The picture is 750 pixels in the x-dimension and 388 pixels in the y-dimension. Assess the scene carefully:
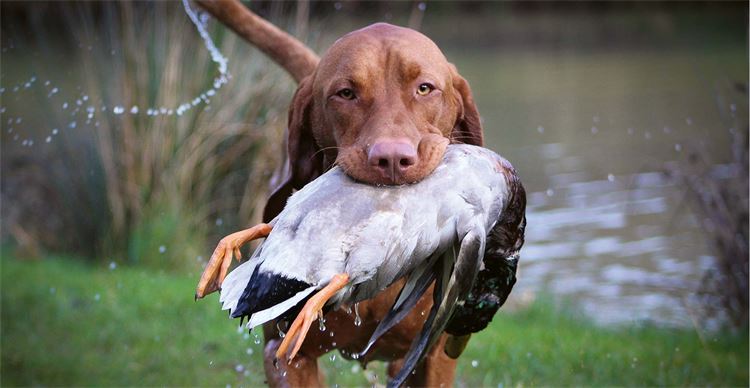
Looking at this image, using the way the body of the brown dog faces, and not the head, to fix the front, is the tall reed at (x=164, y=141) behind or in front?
behind

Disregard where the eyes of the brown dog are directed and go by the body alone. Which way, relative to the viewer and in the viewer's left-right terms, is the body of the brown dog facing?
facing the viewer
